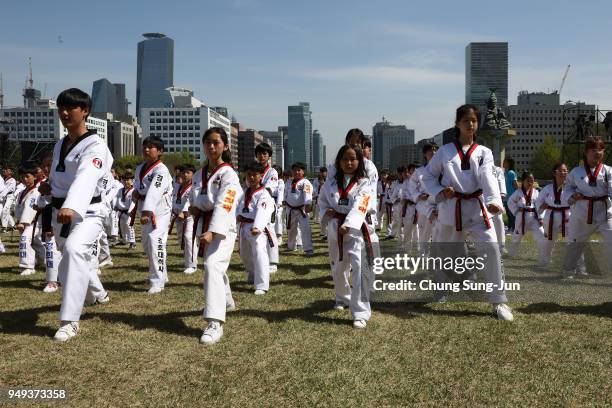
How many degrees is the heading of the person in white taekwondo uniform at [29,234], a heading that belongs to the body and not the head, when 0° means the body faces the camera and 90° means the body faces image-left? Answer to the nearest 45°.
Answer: approximately 45°

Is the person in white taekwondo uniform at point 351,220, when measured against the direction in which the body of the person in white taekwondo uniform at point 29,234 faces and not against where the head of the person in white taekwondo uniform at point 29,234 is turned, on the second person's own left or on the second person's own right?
on the second person's own left

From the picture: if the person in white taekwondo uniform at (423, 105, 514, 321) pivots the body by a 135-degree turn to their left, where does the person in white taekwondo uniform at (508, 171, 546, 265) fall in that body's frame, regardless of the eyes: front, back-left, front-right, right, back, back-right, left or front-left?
front-left

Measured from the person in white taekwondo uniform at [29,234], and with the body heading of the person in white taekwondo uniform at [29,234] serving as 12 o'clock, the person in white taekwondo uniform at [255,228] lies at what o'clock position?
the person in white taekwondo uniform at [255,228] is roughly at 9 o'clock from the person in white taekwondo uniform at [29,234].

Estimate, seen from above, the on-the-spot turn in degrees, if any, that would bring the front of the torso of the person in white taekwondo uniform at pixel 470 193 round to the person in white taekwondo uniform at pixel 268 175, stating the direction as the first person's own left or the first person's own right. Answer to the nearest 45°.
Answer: approximately 135° to the first person's own right

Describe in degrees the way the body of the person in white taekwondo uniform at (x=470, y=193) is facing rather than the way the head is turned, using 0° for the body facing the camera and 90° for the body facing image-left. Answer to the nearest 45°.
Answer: approximately 0°

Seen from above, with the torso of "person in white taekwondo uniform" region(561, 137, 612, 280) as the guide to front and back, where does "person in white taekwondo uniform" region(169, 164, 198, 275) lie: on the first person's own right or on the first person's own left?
on the first person's own right

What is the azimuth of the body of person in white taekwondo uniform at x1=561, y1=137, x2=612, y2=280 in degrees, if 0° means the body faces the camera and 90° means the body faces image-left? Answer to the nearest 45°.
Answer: approximately 0°

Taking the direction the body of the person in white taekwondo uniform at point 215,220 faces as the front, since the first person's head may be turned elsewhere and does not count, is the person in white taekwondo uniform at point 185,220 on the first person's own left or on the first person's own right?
on the first person's own right

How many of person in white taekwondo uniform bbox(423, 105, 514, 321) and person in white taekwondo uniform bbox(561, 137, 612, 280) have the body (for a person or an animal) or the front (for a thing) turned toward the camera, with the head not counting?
2
